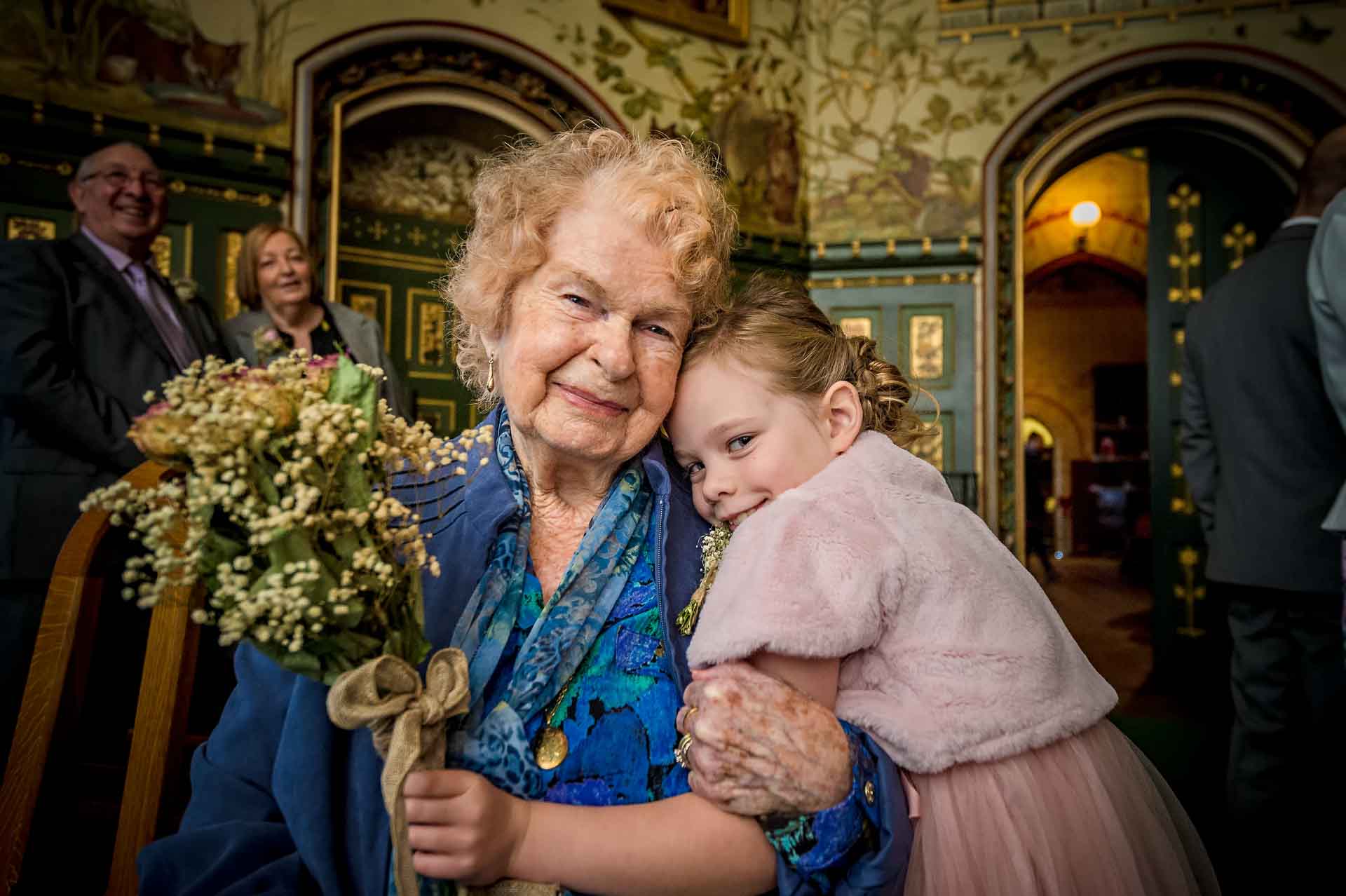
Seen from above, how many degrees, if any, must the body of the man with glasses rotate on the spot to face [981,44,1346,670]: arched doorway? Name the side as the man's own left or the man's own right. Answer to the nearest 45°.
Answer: approximately 45° to the man's own left

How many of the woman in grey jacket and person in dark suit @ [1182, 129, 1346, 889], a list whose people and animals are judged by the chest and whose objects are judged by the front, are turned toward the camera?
1

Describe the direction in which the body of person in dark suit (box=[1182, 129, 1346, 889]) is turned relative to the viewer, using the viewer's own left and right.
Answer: facing away from the viewer and to the right of the viewer

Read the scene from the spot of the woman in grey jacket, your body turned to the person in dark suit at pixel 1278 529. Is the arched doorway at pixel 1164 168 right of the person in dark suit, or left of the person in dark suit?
left

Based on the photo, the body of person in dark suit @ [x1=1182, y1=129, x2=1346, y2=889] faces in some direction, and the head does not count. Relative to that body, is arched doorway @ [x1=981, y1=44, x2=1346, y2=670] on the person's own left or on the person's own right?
on the person's own left

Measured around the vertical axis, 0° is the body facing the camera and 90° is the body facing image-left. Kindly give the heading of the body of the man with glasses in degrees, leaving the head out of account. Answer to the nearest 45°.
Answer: approximately 315°

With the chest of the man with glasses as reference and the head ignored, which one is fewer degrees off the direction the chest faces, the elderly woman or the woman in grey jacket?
the elderly woman

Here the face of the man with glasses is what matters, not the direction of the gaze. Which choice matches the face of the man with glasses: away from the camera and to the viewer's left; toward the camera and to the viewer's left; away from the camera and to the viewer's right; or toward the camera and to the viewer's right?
toward the camera and to the viewer's right

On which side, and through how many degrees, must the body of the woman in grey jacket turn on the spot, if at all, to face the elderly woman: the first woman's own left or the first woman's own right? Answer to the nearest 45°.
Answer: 0° — they already face them

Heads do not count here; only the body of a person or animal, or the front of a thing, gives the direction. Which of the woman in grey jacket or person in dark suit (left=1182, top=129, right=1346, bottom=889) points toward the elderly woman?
the woman in grey jacket
